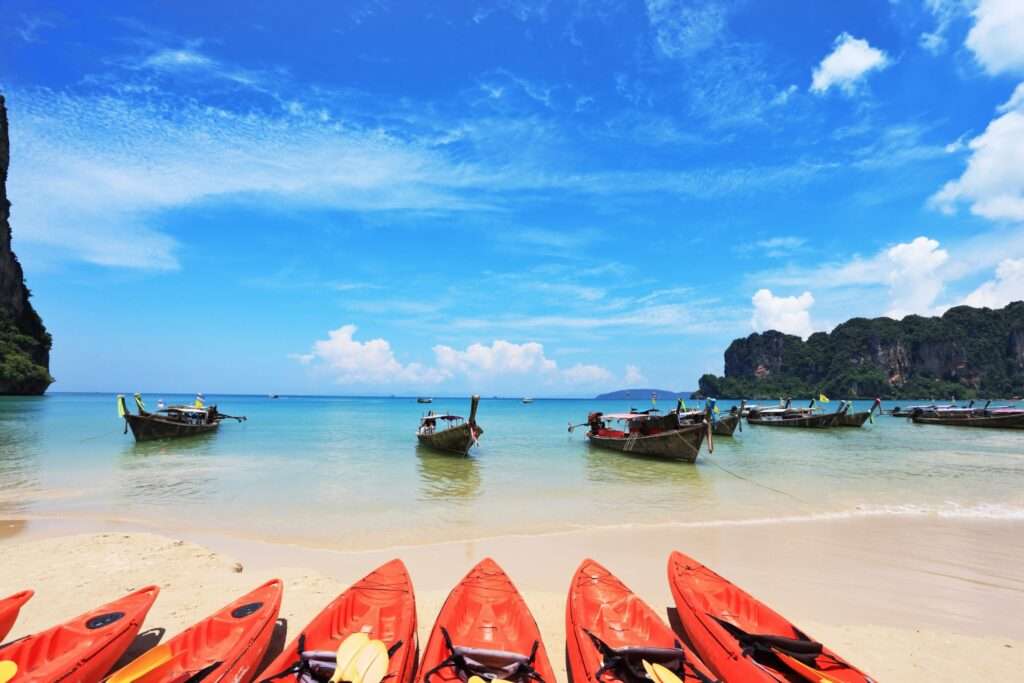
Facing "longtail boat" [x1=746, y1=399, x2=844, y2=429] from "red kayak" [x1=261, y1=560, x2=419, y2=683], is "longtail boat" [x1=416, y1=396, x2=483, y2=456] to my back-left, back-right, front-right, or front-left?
front-left

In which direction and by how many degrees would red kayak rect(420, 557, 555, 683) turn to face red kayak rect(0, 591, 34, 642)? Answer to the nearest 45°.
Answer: approximately 90° to its left

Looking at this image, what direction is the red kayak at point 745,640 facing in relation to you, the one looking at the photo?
facing away from the viewer and to the left of the viewer

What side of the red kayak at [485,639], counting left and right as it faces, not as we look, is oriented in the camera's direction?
back

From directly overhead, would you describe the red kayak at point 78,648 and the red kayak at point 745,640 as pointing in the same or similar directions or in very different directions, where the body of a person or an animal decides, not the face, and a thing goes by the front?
same or similar directions

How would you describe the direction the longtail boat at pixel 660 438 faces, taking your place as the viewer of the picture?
facing the viewer and to the right of the viewer

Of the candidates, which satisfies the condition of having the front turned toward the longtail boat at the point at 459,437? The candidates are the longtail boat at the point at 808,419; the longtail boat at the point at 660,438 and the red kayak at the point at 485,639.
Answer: the red kayak

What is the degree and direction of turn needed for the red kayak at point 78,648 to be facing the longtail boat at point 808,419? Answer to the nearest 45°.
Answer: approximately 45° to its right

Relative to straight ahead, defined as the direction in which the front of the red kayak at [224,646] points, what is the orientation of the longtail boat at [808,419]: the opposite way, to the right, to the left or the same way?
to the right

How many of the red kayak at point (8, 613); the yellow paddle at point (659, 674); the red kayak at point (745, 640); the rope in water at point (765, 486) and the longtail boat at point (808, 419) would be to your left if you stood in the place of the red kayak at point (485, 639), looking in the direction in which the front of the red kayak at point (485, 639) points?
1

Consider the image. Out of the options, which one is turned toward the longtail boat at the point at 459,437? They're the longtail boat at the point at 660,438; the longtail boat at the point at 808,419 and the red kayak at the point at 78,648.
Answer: the red kayak

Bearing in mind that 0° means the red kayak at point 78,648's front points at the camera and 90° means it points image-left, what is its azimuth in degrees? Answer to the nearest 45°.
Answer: approximately 225°

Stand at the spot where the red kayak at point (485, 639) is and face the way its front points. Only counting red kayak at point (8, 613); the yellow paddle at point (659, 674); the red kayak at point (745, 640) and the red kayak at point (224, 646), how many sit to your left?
2

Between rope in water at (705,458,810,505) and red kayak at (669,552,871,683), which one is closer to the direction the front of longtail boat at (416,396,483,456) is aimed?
the rope in water

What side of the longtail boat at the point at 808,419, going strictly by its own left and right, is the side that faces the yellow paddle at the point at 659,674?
right

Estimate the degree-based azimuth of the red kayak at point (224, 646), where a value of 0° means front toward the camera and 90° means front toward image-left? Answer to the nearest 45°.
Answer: approximately 225°

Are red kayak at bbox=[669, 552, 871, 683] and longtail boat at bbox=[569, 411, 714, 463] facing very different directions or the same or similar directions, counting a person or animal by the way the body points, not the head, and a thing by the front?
very different directions

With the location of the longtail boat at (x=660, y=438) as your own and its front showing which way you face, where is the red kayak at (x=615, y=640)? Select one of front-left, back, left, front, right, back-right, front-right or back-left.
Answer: front-right

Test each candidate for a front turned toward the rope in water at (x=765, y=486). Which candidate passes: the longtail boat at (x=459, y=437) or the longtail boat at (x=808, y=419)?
the longtail boat at (x=459, y=437)

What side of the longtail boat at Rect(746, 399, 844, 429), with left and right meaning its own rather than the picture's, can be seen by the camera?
right

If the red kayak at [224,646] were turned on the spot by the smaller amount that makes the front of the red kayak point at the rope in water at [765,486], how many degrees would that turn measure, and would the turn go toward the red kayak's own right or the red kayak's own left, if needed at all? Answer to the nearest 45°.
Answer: approximately 45° to the red kayak's own right
